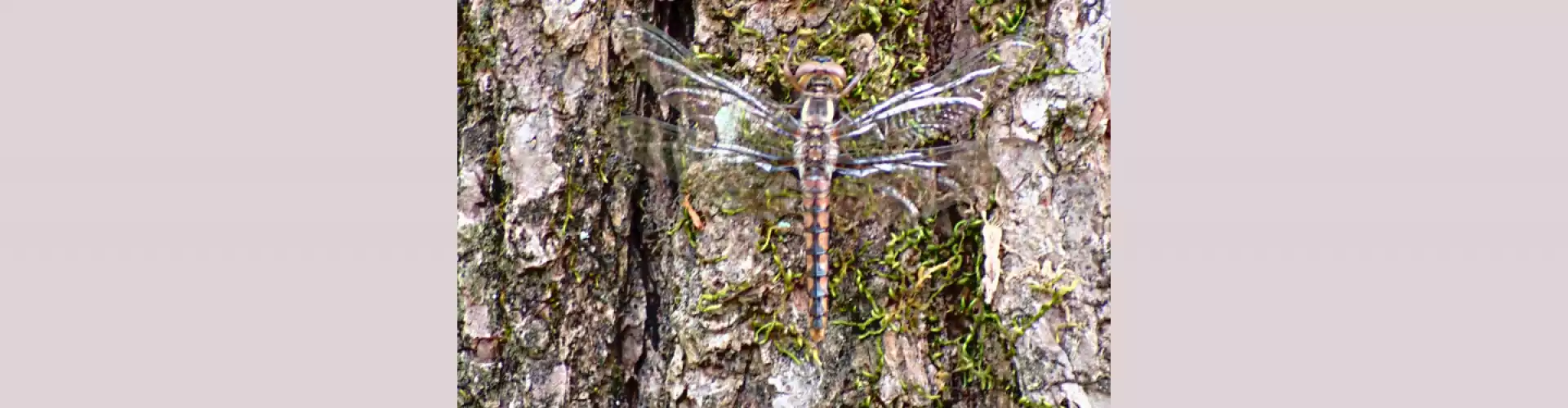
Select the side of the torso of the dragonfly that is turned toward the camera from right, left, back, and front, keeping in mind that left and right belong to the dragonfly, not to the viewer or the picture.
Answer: back
